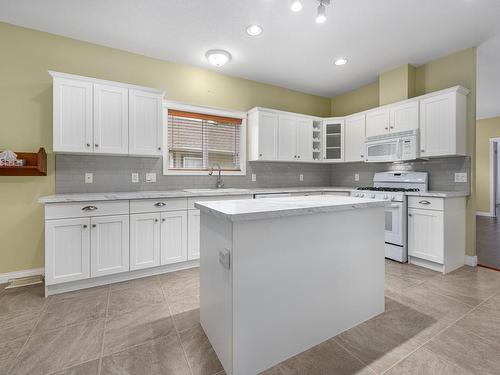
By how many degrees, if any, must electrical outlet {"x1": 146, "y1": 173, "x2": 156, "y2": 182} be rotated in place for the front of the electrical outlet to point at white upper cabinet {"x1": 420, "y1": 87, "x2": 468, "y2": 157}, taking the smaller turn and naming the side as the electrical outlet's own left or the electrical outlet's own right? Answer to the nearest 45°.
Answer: approximately 45° to the electrical outlet's own left

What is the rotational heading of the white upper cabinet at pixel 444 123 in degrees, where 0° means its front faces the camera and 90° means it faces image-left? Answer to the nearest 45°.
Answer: approximately 45°

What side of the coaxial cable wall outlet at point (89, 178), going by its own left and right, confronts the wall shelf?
right

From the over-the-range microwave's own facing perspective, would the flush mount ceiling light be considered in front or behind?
in front

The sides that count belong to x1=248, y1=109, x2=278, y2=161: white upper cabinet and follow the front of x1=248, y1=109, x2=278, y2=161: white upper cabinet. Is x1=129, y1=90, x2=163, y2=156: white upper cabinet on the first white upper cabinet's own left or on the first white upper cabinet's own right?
on the first white upper cabinet's own right

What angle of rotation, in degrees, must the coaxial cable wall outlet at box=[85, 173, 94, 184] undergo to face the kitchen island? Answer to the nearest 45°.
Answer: approximately 45° to its left
